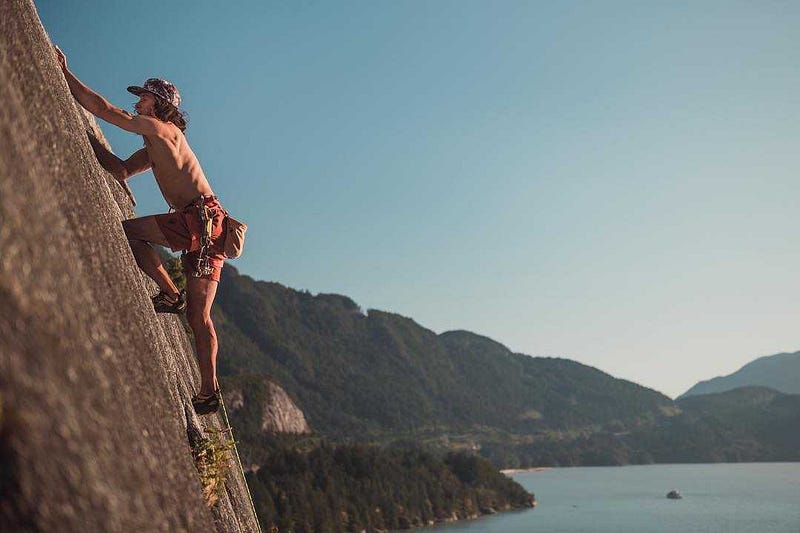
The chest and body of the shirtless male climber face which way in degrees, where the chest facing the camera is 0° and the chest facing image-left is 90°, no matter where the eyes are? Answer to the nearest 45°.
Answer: approximately 90°
